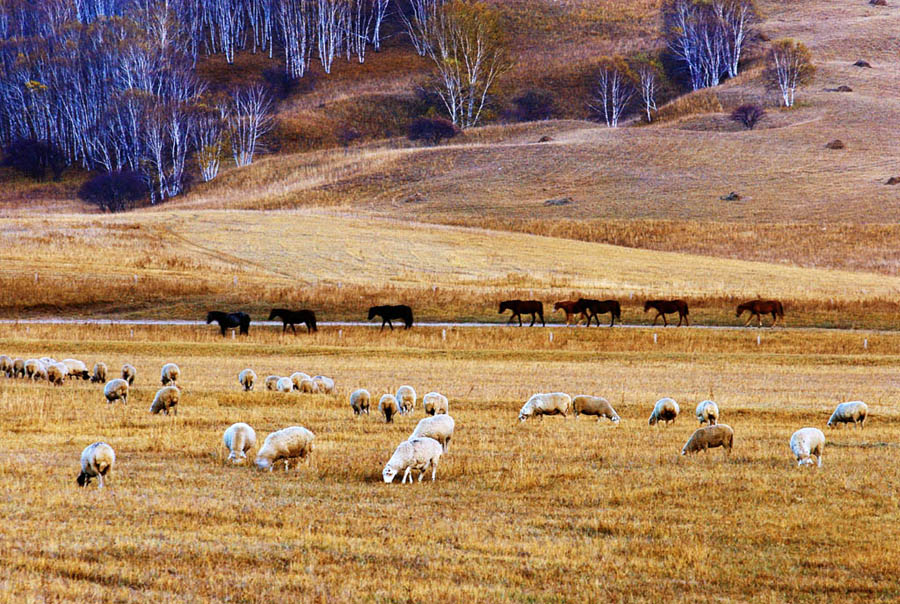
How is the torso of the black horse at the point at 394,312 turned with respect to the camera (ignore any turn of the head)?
to the viewer's left

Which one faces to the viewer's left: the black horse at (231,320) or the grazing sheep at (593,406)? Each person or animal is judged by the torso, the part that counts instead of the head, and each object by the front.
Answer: the black horse

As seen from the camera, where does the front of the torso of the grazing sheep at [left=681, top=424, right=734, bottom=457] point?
to the viewer's left

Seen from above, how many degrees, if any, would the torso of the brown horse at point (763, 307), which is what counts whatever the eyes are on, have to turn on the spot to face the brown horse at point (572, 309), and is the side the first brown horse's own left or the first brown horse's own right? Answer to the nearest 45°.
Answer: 0° — it already faces it

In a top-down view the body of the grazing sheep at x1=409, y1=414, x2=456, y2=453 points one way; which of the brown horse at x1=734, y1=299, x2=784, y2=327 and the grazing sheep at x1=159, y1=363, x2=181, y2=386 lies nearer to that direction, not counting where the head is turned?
the grazing sheep

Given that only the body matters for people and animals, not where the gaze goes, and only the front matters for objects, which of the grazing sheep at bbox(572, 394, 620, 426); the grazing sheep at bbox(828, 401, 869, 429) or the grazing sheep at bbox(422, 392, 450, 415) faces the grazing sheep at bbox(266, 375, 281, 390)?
the grazing sheep at bbox(828, 401, 869, 429)

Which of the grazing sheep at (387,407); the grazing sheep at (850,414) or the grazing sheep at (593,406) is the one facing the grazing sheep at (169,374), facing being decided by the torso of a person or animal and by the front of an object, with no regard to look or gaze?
the grazing sheep at (850,414)

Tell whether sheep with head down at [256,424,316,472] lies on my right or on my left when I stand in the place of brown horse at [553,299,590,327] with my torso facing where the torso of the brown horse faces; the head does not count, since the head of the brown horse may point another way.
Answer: on my left

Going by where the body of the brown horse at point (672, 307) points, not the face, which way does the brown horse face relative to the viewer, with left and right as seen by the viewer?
facing to the left of the viewer

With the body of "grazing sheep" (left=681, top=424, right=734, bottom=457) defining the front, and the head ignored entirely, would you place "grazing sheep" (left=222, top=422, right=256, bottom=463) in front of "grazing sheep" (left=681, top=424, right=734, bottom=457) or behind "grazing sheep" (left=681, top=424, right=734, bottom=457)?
in front

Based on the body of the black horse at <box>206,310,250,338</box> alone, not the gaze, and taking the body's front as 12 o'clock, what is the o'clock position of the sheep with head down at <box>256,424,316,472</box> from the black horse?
The sheep with head down is roughly at 9 o'clock from the black horse.

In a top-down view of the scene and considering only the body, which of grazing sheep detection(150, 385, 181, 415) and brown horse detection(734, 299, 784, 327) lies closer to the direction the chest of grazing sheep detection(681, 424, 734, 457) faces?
the grazing sheep

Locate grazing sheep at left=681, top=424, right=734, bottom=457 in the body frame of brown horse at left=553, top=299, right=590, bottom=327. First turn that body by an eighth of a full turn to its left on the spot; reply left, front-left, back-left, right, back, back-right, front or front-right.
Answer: front-left

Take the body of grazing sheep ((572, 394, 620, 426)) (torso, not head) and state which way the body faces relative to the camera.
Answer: to the viewer's right

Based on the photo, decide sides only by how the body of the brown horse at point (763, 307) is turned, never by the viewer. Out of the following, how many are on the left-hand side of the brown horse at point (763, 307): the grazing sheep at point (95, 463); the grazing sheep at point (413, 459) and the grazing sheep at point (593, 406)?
3

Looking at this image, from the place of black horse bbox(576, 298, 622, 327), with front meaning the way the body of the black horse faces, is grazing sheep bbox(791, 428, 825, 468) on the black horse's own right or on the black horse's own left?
on the black horse's own left
